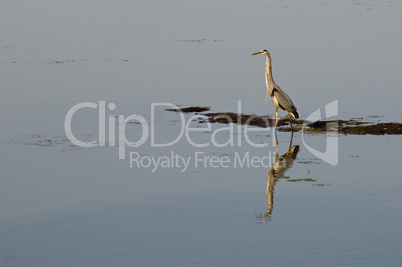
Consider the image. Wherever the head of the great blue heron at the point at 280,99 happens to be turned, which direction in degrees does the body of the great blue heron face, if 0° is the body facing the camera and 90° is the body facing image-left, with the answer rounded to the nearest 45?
approximately 90°
